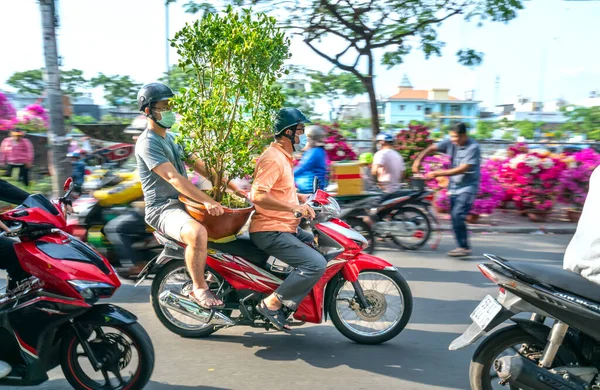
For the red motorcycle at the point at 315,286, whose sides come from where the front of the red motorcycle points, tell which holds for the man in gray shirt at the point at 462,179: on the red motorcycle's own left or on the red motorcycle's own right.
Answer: on the red motorcycle's own left

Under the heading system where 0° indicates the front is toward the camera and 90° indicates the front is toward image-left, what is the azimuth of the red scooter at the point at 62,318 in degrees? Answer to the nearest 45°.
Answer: approximately 315°

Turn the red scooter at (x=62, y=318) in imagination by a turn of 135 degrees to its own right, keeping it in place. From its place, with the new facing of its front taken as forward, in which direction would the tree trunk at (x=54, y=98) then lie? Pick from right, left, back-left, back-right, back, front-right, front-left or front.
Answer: right

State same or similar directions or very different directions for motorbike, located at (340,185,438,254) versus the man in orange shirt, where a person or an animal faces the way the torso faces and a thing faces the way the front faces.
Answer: very different directions

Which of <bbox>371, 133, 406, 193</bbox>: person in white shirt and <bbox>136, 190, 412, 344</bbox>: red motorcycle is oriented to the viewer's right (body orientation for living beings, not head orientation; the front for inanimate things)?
the red motorcycle

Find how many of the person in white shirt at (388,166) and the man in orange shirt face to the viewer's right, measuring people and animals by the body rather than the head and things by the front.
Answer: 1

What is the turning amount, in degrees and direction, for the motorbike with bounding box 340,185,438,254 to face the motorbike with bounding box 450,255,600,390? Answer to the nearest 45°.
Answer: approximately 90° to its left

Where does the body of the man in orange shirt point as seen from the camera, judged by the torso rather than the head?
to the viewer's right

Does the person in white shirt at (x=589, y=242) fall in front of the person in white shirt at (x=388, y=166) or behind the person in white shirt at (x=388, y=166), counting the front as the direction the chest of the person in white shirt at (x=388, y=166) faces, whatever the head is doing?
behind

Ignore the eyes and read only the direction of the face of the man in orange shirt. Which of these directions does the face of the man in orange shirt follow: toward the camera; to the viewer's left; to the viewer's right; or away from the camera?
to the viewer's right

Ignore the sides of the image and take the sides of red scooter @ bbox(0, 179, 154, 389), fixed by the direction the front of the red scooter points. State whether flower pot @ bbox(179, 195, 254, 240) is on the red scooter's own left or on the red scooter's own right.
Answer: on the red scooter's own left

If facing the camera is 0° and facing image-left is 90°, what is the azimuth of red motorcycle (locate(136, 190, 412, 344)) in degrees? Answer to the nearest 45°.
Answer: approximately 270°
